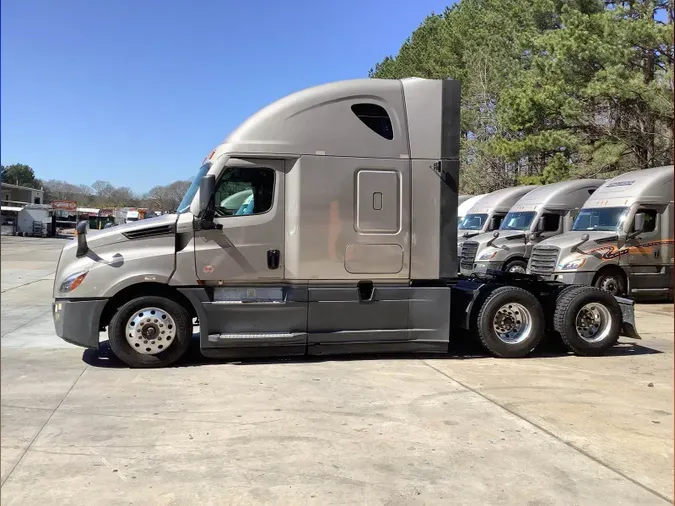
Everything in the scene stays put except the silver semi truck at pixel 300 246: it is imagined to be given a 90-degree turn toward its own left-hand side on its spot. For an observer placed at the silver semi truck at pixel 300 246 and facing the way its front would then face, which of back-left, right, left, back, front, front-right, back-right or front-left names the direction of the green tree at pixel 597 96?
back-left

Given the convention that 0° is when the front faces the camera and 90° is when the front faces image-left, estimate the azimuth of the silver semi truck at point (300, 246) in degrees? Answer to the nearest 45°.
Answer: approximately 90°

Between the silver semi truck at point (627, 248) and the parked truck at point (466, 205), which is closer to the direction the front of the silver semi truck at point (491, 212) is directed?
the silver semi truck

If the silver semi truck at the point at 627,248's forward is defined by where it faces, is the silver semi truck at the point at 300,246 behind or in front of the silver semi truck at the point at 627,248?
in front

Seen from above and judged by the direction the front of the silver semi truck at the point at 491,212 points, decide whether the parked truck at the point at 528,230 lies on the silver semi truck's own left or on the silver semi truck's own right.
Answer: on the silver semi truck's own left

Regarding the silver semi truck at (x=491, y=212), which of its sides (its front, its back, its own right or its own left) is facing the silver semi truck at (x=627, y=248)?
left

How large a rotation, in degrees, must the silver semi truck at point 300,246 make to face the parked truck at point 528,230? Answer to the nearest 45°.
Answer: approximately 135° to its right
